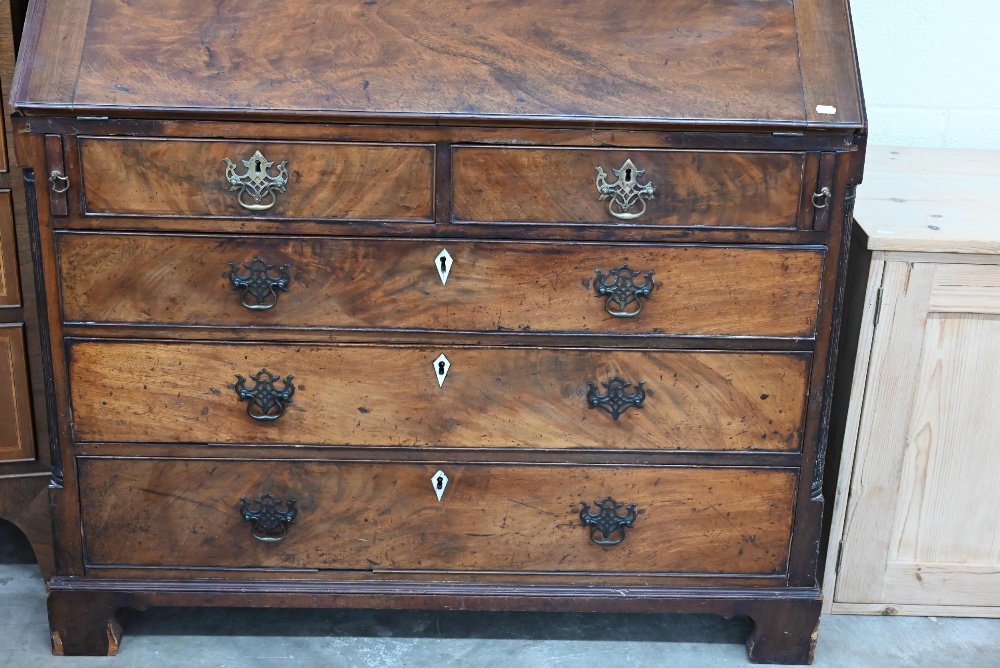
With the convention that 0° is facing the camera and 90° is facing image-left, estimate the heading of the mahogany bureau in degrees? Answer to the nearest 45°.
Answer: approximately 0°

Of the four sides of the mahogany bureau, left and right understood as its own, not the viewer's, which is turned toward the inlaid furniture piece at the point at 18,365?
right
